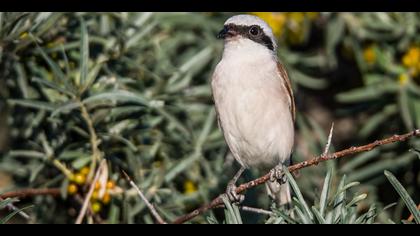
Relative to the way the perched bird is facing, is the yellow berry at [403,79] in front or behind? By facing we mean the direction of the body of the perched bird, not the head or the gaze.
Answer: behind

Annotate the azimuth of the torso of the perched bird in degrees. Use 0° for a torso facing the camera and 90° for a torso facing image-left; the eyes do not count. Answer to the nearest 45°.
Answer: approximately 45°

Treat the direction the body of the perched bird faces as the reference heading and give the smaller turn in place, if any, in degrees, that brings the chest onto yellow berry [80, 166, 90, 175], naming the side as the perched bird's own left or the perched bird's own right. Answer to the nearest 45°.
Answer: approximately 45° to the perched bird's own right

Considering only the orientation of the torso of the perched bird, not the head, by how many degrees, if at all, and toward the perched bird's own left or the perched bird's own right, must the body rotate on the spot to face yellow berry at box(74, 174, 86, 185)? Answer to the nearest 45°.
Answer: approximately 45° to the perched bird's own right
